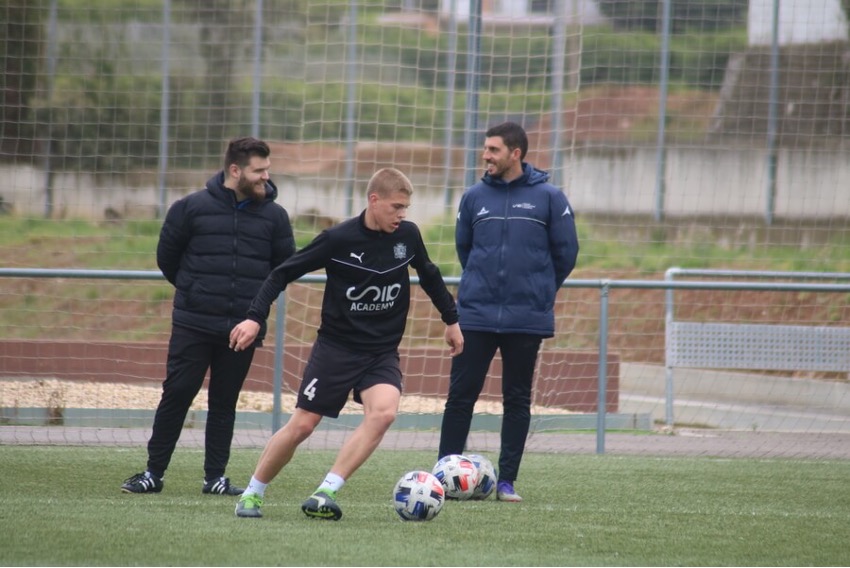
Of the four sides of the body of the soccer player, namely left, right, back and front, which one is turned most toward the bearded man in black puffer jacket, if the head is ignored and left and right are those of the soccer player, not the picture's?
back

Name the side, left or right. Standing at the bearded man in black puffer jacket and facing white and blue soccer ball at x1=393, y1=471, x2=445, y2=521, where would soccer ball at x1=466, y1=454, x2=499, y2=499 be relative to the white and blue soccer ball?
left

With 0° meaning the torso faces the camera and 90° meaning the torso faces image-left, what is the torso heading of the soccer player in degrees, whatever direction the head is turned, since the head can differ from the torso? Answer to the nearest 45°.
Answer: approximately 315°

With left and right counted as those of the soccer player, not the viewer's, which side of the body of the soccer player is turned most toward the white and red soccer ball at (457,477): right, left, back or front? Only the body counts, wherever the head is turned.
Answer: left

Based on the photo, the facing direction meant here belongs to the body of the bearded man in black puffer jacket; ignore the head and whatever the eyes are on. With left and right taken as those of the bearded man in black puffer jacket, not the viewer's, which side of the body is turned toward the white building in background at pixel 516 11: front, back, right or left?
back

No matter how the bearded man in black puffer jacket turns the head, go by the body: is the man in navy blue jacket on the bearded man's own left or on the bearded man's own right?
on the bearded man's own left

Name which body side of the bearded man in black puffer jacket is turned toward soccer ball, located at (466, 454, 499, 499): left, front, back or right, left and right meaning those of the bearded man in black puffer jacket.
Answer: left

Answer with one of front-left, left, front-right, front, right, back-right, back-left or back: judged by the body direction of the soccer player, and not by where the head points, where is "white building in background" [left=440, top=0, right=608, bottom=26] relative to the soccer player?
back-left

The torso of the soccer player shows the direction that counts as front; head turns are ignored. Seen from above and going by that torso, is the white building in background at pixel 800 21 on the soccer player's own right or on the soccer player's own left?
on the soccer player's own left

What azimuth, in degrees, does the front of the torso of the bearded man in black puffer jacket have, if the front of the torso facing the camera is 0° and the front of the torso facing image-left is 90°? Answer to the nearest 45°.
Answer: approximately 0°
